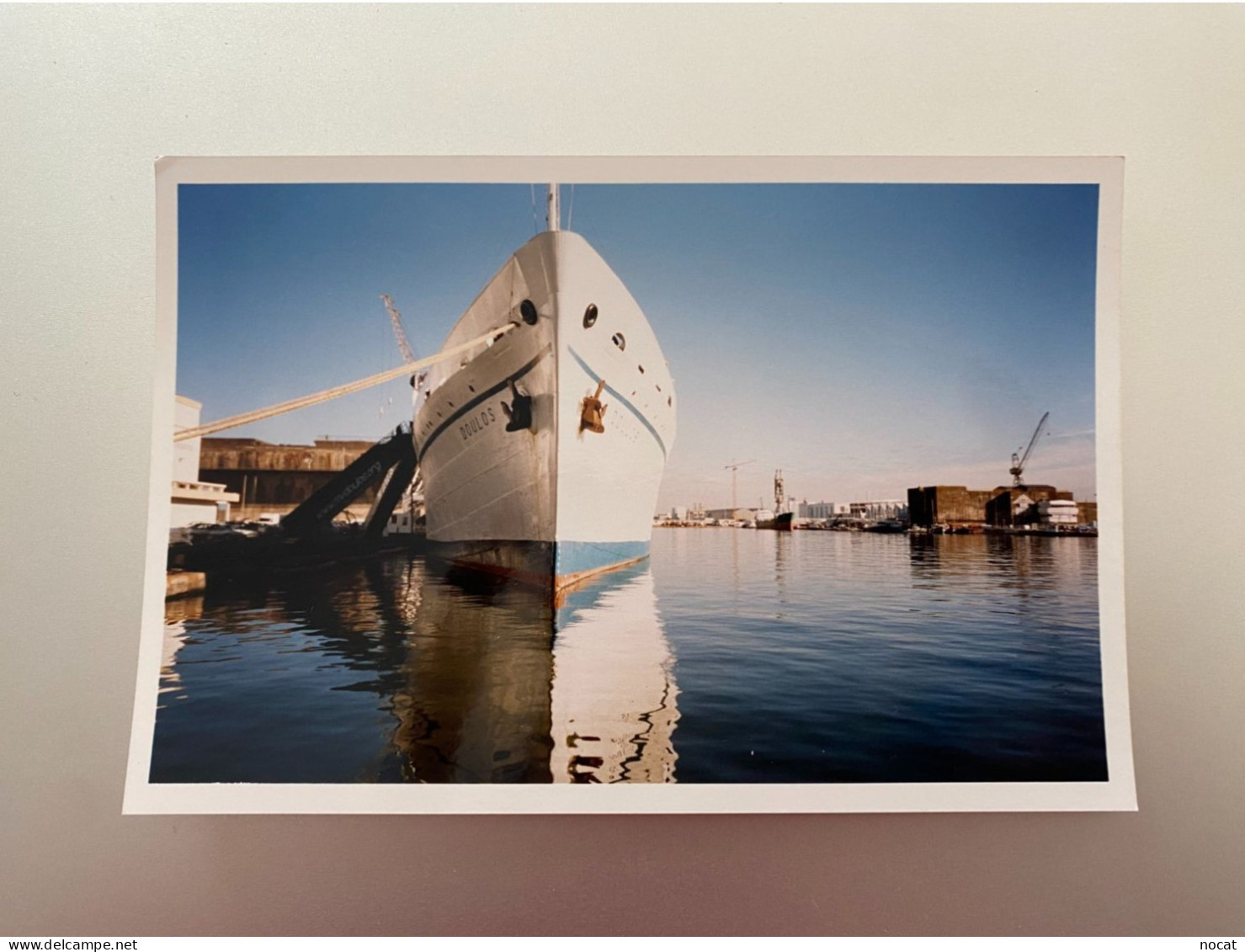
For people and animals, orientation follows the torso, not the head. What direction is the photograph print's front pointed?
toward the camera
